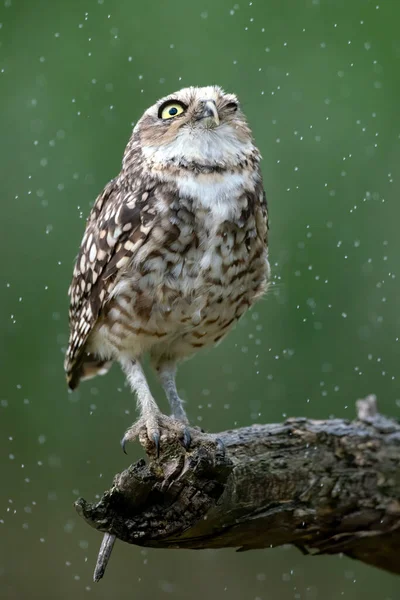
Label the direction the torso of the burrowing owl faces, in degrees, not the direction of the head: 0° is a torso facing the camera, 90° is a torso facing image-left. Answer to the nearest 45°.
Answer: approximately 315°
